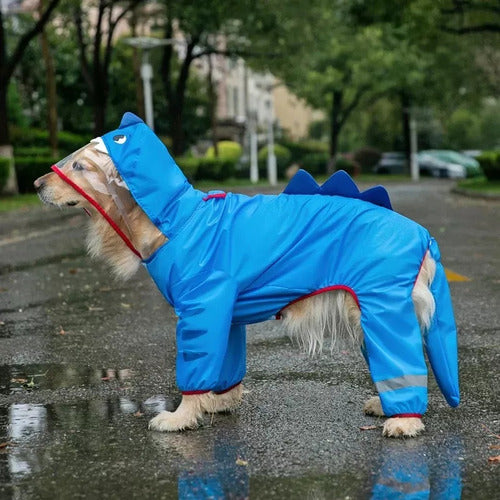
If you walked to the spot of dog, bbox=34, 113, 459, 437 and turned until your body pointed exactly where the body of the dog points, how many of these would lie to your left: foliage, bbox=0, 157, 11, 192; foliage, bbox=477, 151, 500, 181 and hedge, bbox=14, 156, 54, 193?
0

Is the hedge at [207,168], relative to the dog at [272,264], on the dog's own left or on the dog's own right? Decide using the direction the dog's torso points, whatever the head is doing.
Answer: on the dog's own right

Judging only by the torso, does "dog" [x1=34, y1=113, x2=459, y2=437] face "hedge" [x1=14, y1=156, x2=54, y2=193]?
no

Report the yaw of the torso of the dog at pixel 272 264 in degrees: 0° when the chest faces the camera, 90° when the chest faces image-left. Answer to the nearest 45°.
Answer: approximately 90°

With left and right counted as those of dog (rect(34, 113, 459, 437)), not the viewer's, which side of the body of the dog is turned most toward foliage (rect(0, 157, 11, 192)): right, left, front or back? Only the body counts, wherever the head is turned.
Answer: right

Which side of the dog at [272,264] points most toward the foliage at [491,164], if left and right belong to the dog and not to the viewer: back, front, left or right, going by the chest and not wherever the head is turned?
right

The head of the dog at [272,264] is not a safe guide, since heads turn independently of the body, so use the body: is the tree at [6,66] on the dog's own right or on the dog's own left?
on the dog's own right

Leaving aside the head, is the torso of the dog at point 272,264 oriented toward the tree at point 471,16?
no
